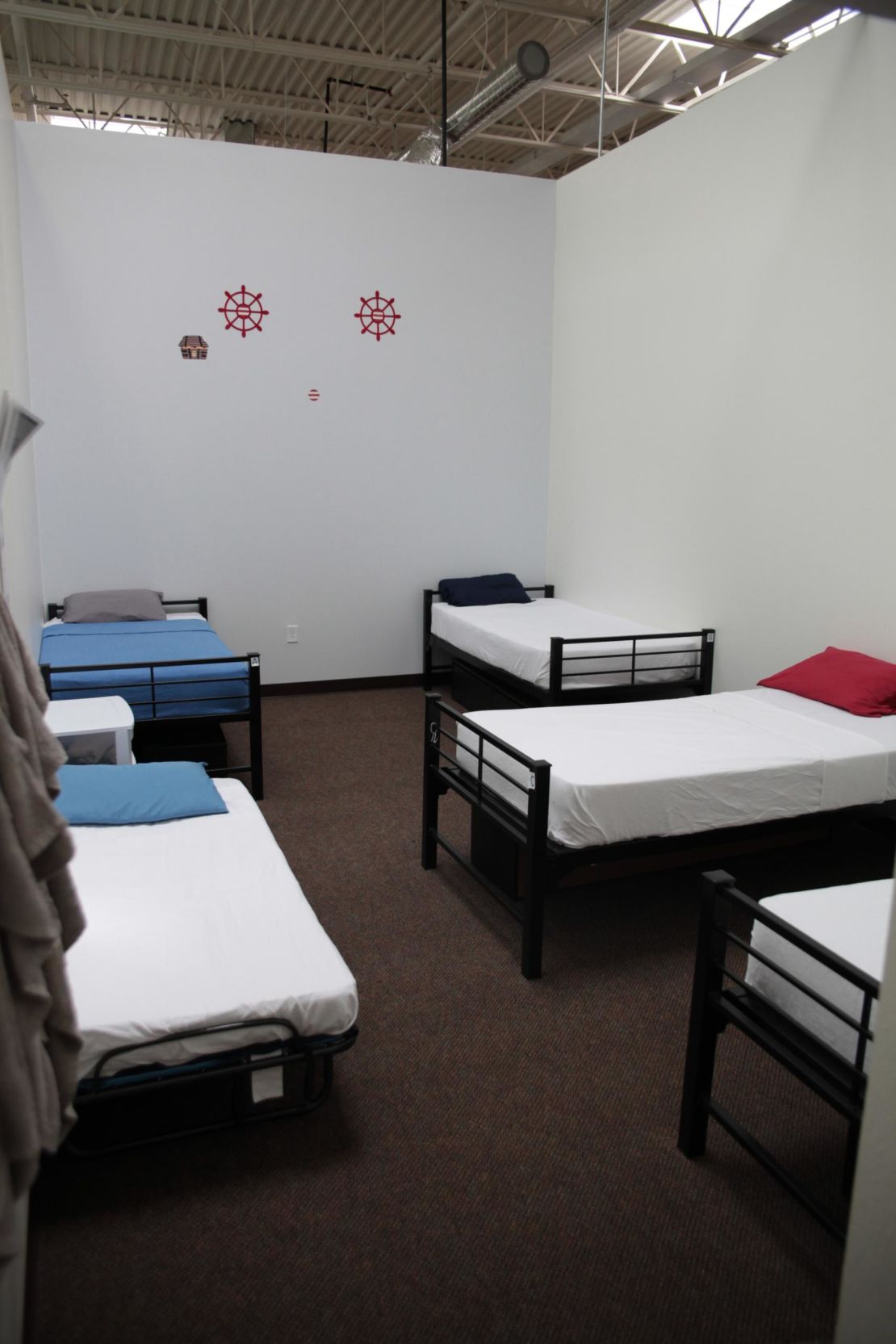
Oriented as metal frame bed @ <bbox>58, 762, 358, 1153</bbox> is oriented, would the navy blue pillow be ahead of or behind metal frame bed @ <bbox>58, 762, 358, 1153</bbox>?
behind

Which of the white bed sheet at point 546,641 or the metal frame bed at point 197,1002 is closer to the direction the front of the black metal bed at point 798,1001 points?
the metal frame bed

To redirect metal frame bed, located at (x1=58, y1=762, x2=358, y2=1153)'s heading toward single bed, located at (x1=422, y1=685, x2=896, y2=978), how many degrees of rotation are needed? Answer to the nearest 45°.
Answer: approximately 135° to its left

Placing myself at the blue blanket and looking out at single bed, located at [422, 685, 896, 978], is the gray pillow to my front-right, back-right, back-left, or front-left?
back-left

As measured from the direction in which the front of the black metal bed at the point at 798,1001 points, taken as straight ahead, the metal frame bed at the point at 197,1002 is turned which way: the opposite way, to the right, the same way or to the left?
to the left

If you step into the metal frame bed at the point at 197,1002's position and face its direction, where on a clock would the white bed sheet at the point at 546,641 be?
The white bed sheet is roughly at 7 o'clock from the metal frame bed.

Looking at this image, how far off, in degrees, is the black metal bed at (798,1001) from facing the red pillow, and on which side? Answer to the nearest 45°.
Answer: approximately 135° to its right

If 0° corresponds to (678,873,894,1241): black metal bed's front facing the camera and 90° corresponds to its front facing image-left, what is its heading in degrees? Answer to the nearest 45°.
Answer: approximately 45°

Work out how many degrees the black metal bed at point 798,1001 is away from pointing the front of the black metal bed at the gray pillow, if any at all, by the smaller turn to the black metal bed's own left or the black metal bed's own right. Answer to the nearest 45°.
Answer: approximately 90° to the black metal bed's own right

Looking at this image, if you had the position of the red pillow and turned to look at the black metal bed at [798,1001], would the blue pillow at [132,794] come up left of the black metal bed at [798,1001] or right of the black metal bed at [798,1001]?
right

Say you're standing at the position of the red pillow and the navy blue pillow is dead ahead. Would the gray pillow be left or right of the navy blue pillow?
left

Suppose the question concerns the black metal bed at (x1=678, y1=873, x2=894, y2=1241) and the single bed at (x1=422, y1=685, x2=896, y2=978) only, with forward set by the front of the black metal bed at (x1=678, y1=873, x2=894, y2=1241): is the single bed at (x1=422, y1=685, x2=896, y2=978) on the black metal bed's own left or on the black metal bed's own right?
on the black metal bed's own right
